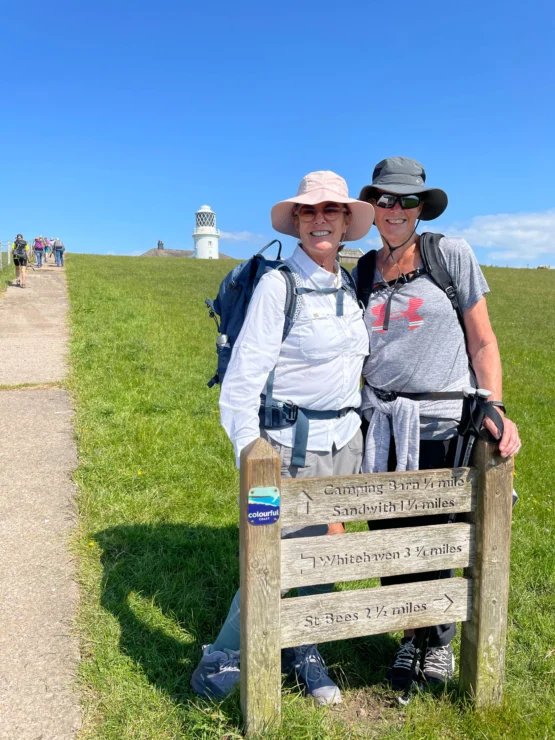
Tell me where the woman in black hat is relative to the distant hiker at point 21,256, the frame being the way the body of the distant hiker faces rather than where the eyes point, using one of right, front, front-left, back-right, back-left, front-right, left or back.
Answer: back

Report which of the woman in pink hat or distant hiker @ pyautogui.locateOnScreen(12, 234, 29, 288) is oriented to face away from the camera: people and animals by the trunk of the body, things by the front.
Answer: the distant hiker

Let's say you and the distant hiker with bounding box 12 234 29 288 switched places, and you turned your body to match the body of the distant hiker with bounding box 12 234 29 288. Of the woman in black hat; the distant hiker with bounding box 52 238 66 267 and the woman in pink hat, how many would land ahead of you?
1

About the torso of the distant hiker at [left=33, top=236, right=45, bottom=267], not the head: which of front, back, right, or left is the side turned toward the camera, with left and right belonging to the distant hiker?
back

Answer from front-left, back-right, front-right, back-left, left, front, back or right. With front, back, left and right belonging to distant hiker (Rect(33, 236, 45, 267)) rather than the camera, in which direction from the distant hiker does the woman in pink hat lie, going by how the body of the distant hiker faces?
back

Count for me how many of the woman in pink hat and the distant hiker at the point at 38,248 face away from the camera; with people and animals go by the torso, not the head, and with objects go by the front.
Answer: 1

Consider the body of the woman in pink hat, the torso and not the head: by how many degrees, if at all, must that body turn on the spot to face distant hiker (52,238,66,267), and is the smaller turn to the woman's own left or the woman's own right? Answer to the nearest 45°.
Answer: approximately 135° to the woman's own left

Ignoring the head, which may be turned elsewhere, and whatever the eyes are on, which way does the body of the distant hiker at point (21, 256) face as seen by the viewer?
away from the camera

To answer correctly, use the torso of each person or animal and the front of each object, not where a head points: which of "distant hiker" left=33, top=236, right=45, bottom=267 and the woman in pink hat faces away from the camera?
the distant hiker
